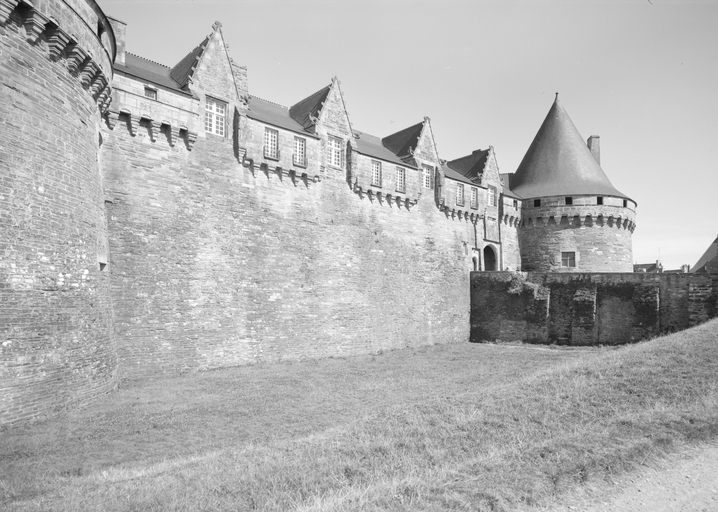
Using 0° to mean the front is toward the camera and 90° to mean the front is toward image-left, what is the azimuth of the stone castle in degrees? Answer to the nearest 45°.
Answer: approximately 315°
